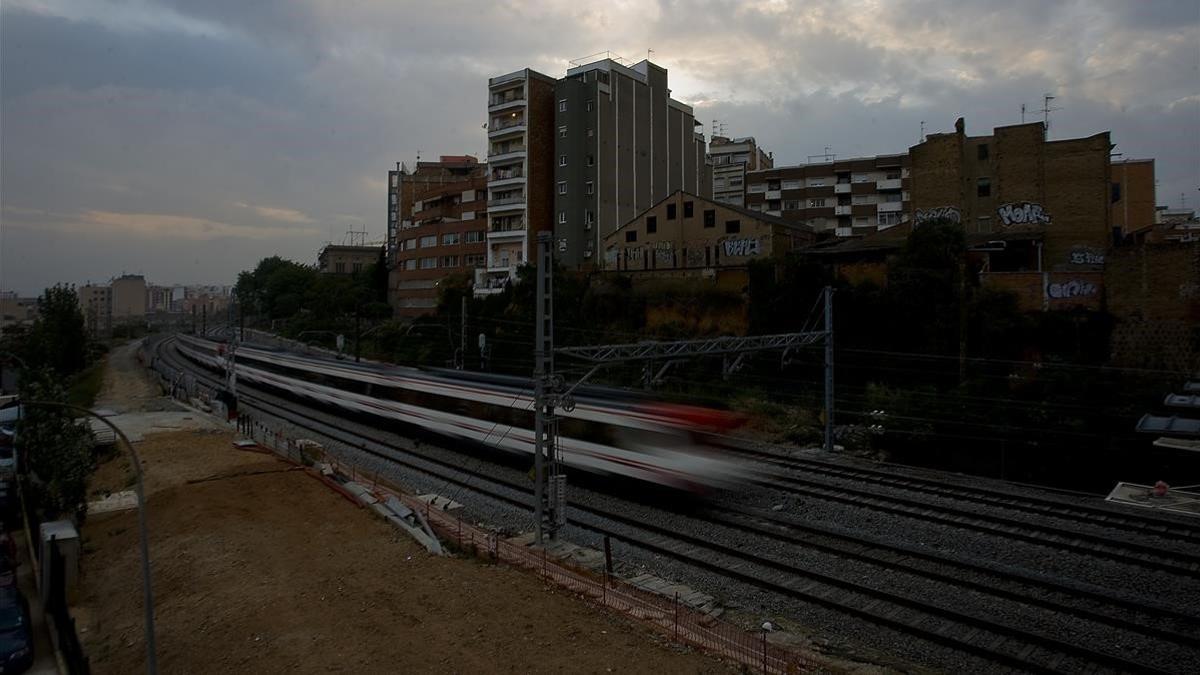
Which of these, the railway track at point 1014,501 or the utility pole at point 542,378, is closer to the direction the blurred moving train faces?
the railway track

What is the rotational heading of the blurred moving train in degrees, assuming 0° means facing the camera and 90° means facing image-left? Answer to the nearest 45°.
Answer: approximately 315°

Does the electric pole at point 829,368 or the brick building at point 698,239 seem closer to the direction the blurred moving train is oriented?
the electric pole

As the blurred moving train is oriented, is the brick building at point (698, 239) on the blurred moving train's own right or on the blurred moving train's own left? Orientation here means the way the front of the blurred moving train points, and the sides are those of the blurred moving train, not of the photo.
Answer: on the blurred moving train's own left

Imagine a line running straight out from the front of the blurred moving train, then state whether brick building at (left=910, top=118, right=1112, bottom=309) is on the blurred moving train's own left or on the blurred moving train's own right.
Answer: on the blurred moving train's own left

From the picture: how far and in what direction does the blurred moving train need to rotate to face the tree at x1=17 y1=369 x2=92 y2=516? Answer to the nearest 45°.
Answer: approximately 135° to its right

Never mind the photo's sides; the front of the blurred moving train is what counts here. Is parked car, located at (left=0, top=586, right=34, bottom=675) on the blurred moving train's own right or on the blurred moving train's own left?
on the blurred moving train's own right

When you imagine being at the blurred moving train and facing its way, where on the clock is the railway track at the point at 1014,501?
The railway track is roughly at 11 o'clock from the blurred moving train.
